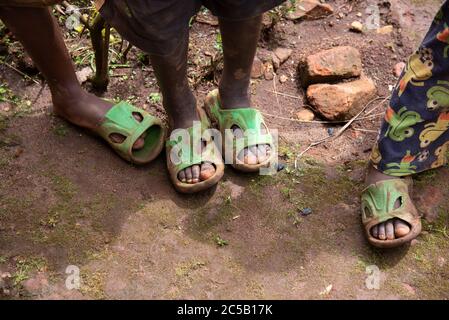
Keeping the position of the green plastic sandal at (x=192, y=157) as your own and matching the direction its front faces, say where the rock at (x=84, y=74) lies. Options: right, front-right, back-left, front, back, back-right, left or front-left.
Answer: back-right

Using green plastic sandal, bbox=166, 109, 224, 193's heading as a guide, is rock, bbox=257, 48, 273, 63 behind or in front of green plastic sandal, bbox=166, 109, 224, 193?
behind

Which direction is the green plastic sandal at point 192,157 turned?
toward the camera

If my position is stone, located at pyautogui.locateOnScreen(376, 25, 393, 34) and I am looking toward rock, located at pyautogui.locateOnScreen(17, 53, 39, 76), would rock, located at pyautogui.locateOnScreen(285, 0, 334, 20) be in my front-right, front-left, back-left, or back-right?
front-right

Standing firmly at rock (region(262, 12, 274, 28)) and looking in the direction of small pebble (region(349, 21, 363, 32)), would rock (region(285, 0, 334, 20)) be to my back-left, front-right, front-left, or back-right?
front-left

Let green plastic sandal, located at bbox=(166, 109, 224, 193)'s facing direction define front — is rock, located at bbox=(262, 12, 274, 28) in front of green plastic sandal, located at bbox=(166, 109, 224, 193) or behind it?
behind

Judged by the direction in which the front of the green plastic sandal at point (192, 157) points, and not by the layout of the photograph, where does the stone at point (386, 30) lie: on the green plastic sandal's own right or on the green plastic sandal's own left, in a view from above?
on the green plastic sandal's own left

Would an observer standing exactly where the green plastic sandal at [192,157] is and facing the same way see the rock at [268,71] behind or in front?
behind

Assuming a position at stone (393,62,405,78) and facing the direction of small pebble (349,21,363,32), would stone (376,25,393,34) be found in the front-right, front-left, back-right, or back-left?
front-right

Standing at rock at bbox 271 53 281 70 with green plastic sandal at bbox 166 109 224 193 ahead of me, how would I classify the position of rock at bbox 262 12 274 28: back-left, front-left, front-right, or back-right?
back-right

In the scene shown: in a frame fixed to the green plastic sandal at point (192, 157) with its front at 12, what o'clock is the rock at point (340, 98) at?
The rock is roughly at 8 o'clock from the green plastic sandal.
